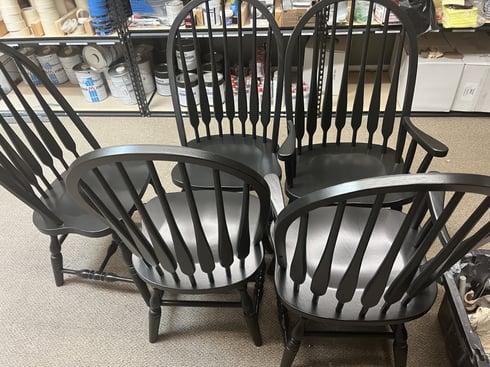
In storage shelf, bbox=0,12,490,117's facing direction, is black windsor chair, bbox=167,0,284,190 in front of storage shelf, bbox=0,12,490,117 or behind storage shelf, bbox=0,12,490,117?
in front

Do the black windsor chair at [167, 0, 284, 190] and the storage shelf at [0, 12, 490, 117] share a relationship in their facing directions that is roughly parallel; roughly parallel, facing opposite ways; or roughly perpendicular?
roughly parallel

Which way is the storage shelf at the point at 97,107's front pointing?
toward the camera

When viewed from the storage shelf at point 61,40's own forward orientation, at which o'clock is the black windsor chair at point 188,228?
The black windsor chair is roughly at 12 o'clock from the storage shelf.

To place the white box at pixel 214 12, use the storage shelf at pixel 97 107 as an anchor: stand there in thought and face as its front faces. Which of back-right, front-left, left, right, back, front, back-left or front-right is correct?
front-left

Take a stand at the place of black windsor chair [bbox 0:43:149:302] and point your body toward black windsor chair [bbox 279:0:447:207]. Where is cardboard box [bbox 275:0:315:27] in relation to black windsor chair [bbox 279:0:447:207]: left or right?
left

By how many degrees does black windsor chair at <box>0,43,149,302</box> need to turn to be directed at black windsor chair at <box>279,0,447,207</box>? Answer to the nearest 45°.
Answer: approximately 45° to its left

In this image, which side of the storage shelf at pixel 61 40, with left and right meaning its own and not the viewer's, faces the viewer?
front

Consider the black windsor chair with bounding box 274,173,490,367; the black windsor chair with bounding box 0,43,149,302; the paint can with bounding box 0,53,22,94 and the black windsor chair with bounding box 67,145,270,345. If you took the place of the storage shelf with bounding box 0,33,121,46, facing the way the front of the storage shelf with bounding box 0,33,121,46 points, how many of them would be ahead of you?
3

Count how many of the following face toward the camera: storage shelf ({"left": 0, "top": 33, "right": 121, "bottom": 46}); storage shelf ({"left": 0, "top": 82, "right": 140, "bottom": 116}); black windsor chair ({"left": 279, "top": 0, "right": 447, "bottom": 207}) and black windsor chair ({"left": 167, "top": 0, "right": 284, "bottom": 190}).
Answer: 4

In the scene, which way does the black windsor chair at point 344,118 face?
toward the camera

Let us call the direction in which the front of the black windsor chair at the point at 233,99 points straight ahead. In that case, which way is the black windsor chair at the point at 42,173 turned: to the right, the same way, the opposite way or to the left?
to the left

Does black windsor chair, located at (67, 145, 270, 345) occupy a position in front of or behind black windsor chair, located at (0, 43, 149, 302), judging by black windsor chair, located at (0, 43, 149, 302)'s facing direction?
in front

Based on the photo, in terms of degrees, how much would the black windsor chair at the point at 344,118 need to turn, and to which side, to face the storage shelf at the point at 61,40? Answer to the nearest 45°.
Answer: approximately 90° to its right

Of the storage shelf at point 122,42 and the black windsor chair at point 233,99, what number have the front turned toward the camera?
2

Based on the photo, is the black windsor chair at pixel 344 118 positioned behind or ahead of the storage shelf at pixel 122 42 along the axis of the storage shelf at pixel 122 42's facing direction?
ahead

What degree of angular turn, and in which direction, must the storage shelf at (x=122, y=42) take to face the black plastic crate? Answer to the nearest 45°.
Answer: approximately 45° to its left

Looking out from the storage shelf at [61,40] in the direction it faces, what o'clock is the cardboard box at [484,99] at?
The cardboard box is roughly at 10 o'clock from the storage shelf.
